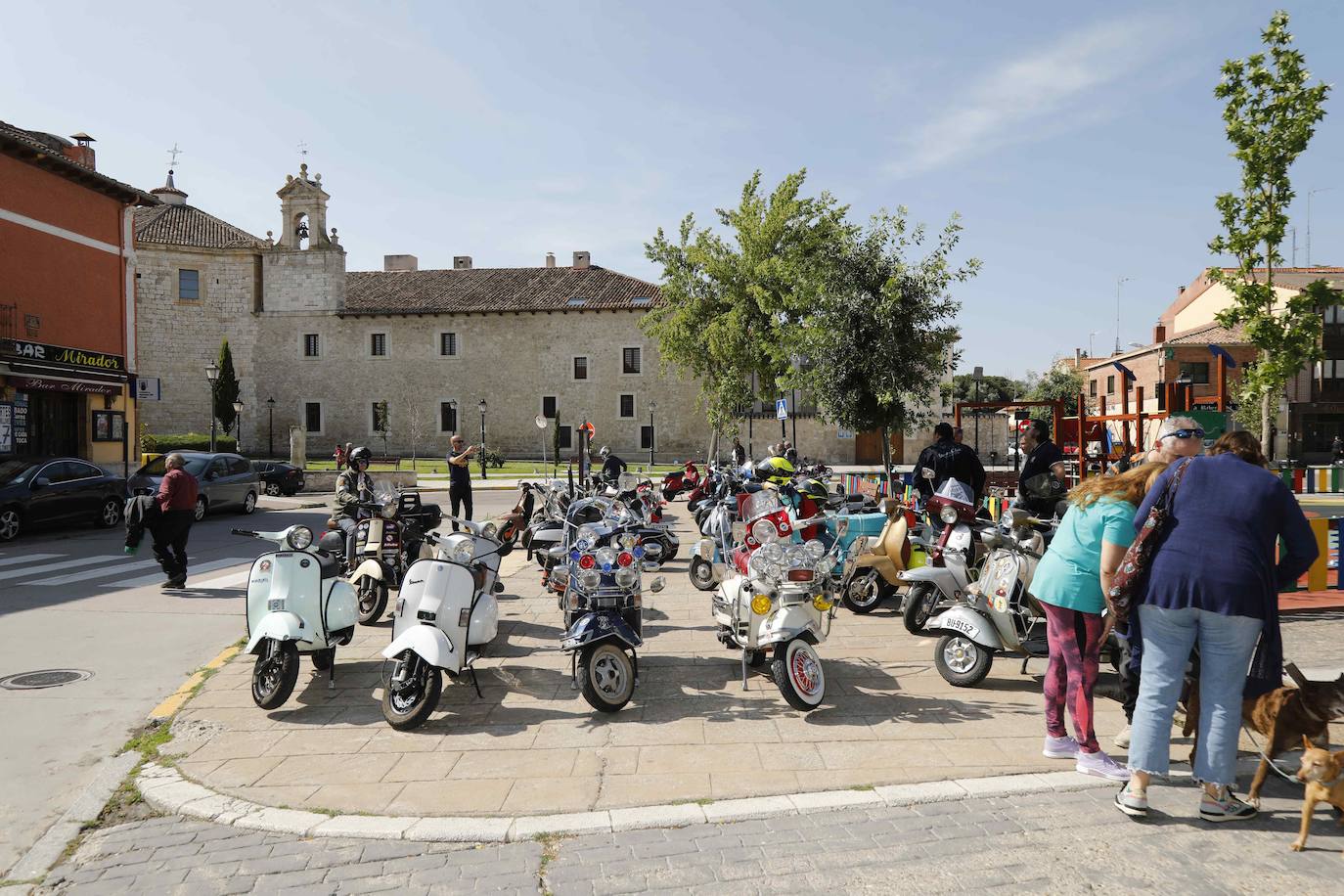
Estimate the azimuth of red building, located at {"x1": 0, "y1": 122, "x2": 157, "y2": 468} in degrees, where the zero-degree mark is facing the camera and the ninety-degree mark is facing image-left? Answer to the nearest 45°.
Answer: approximately 315°

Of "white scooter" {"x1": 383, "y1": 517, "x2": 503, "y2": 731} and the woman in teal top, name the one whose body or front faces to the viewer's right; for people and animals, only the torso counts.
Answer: the woman in teal top

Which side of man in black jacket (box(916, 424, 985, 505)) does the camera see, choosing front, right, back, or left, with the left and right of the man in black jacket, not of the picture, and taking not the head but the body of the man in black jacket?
back

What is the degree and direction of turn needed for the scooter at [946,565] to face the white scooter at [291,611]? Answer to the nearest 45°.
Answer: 0° — it already faces it

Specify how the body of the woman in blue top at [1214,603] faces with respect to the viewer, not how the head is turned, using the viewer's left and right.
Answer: facing away from the viewer

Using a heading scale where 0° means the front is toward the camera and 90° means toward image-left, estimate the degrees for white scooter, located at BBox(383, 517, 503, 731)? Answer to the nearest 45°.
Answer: approximately 45°

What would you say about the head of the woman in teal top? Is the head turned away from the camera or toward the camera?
away from the camera

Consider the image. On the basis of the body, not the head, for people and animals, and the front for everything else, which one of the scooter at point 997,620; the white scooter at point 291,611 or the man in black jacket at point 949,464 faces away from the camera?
the man in black jacket

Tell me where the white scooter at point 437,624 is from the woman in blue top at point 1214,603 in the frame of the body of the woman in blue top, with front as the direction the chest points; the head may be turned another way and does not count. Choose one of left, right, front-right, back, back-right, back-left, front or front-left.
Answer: left

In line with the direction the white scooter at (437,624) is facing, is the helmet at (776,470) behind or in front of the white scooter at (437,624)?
behind

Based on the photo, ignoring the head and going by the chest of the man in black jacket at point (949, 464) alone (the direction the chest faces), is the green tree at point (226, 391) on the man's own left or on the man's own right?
on the man's own left
